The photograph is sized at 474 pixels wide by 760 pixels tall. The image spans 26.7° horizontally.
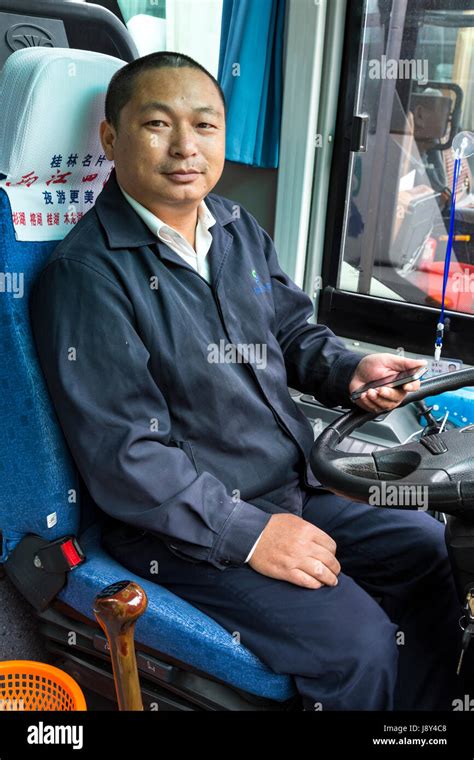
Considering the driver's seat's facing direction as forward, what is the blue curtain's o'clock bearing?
The blue curtain is roughly at 8 o'clock from the driver's seat.

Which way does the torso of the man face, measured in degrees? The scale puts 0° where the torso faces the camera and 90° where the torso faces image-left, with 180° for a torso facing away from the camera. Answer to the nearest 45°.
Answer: approximately 315°

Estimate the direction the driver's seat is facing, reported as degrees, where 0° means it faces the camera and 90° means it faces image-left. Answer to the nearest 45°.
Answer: approximately 315°

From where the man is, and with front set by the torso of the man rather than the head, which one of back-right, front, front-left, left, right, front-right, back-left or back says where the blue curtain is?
back-left
